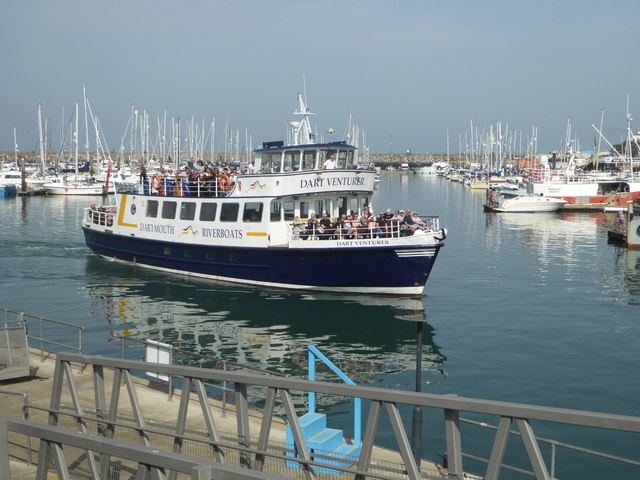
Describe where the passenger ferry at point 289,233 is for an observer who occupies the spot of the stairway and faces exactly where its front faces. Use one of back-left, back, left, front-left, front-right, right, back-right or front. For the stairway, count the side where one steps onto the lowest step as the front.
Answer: back-left

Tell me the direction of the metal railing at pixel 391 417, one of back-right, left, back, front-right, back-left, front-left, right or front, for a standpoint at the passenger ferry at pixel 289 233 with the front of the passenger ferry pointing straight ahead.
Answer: front-right

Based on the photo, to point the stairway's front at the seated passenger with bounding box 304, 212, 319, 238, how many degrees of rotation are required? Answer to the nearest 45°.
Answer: approximately 135° to its left

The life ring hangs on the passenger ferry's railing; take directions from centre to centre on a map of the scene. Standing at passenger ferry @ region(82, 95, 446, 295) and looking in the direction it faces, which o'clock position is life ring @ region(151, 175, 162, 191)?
The life ring is roughly at 6 o'clock from the passenger ferry.

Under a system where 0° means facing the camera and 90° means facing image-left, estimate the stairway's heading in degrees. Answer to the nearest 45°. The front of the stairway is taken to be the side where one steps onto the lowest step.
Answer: approximately 315°

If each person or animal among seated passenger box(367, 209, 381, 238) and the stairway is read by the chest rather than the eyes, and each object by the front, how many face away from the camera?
0

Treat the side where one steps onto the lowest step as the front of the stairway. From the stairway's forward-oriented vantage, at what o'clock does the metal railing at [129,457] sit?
The metal railing is roughly at 2 o'clock from the stairway.

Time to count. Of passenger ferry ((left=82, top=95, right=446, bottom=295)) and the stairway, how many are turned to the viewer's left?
0

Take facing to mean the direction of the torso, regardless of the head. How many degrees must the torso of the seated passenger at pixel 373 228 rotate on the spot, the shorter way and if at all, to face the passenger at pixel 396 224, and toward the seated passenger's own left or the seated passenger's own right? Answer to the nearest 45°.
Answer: approximately 45° to the seated passenger's own left
